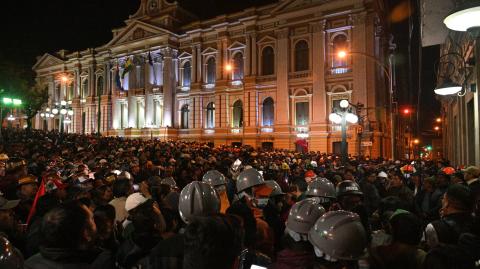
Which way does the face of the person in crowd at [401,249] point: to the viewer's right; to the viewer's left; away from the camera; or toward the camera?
away from the camera

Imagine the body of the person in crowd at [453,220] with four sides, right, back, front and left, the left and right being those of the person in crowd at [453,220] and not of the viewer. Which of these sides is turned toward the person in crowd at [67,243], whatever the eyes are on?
left

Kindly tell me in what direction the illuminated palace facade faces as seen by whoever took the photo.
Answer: facing the viewer and to the left of the viewer

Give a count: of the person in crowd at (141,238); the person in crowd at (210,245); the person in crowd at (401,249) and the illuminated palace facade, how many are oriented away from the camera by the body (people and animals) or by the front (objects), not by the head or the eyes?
3

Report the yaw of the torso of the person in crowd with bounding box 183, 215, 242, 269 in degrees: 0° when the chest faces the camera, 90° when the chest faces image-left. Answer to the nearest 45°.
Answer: approximately 180°

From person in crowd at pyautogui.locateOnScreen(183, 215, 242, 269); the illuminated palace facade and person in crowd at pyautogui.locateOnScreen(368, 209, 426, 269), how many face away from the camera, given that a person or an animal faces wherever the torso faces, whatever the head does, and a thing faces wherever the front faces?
2

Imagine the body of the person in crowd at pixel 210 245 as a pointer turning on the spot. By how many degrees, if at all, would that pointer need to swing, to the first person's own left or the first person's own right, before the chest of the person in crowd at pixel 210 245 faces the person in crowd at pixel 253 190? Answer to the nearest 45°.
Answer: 0° — they already face them

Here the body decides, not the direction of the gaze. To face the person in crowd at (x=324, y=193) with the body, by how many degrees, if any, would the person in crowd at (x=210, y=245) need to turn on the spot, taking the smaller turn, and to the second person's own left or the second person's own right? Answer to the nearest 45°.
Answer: approximately 45° to the second person's own right

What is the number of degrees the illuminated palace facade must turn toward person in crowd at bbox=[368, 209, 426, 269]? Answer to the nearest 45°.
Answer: approximately 45° to its left

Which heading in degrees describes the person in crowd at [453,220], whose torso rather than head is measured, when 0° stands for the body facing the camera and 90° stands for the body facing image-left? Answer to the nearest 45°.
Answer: approximately 135°

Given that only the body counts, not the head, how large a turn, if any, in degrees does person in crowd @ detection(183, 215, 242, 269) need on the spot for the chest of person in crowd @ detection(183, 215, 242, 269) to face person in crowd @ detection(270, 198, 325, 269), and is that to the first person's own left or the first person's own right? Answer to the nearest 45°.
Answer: approximately 45° to the first person's own right

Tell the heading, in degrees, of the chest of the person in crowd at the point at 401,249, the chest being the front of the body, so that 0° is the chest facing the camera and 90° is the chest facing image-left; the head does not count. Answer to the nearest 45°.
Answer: approximately 180°

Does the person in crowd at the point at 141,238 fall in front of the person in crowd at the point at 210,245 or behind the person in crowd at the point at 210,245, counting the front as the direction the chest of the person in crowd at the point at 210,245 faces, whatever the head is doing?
in front

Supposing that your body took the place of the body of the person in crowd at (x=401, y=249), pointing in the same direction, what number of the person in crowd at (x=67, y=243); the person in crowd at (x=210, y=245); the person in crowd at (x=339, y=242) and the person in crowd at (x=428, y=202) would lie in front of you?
1

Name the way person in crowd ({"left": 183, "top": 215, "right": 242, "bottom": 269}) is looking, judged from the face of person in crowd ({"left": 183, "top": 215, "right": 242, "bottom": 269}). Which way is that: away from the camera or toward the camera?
away from the camera

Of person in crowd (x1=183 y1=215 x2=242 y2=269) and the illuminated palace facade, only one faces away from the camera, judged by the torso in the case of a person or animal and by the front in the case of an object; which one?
the person in crowd

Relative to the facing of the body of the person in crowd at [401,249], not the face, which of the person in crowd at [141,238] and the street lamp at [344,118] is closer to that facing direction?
the street lamp

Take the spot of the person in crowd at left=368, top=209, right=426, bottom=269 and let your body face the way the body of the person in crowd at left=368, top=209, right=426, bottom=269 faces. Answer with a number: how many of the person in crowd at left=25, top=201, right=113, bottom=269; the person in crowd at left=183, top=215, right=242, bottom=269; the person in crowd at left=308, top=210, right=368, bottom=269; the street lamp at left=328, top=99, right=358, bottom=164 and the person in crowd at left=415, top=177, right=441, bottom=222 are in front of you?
2

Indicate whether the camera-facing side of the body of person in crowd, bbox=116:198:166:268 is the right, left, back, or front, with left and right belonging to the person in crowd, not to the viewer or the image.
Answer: back
